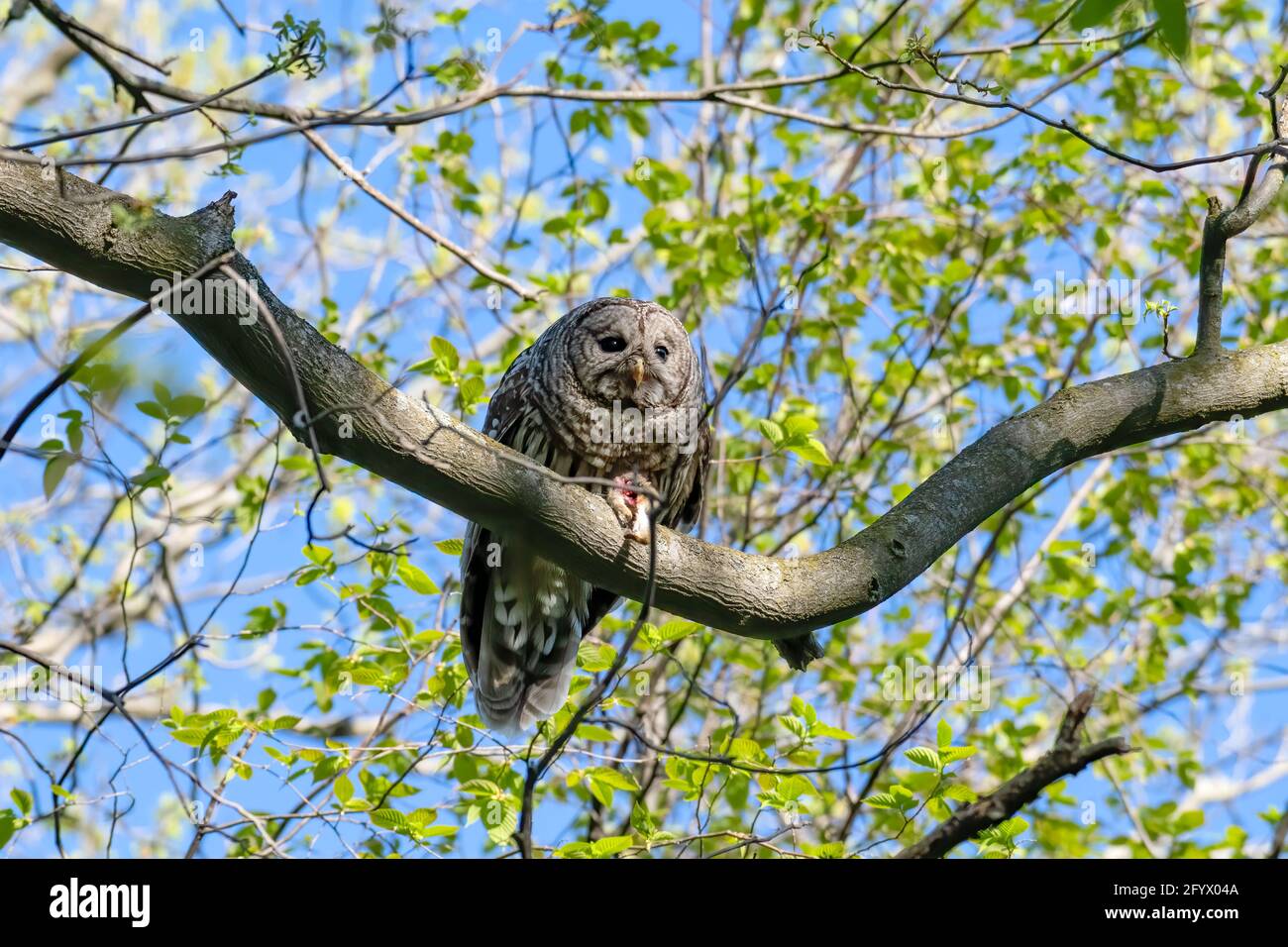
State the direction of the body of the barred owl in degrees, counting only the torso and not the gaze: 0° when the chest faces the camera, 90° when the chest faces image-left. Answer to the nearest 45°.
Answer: approximately 315°

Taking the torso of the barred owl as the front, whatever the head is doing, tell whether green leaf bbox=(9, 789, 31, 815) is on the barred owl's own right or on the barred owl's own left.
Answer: on the barred owl's own right
